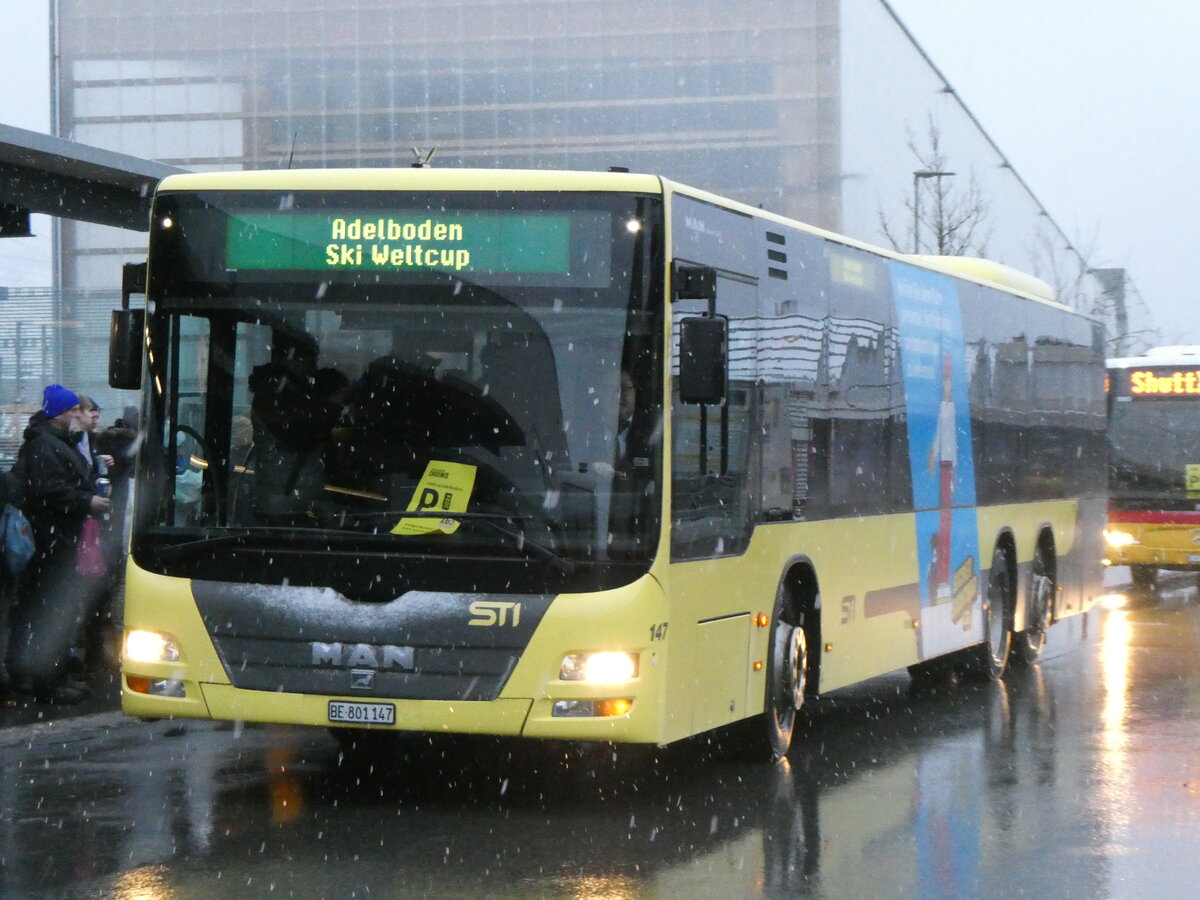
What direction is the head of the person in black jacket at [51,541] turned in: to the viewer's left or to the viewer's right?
to the viewer's right

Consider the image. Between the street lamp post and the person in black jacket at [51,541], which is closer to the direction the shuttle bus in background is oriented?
the person in black jacket

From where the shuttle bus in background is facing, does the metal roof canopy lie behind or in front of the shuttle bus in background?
in front

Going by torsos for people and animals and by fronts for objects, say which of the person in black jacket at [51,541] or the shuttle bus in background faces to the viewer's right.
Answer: the person in black jacket

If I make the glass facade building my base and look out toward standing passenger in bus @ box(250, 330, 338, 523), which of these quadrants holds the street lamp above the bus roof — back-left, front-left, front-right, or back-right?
front-left

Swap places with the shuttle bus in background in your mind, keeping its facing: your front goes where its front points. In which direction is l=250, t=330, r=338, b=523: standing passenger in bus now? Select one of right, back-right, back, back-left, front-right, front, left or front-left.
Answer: front

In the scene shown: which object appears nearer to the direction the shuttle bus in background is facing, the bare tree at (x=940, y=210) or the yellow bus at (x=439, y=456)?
the yellow bus

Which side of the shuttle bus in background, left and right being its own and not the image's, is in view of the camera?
front

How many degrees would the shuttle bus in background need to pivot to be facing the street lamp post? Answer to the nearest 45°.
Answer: approximately 135° to its right

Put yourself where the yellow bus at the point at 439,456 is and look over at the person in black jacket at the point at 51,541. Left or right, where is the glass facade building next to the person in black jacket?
right

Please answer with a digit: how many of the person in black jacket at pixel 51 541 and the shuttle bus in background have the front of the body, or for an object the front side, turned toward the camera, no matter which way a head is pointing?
1

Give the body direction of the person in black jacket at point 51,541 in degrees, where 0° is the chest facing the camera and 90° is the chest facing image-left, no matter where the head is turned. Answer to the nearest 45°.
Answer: approximately 270°
